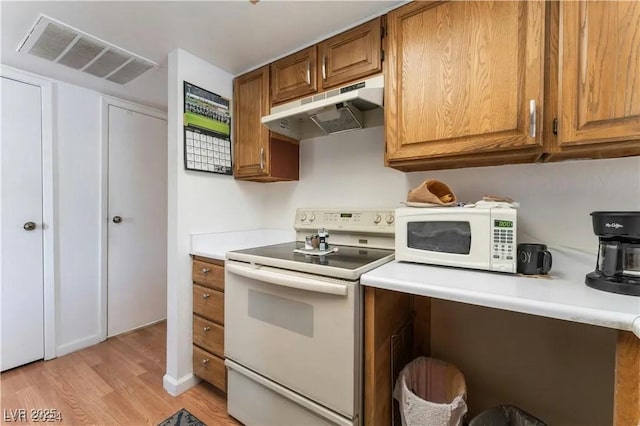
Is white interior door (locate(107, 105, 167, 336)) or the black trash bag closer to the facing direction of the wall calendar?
the black trash bag

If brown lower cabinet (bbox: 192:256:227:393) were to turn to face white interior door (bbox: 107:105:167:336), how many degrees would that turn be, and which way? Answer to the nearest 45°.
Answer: approximately 90° to its right

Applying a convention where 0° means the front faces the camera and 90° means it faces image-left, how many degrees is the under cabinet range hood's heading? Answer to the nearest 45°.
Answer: approximately 45°

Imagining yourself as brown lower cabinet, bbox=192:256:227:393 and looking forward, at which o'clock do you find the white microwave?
The white microwave is roughly at 9 o'clock from the brown lower cabinet.

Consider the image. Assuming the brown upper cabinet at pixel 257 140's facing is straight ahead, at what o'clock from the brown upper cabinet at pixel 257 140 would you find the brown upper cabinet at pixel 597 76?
the brown upper cabinet at pixel 597 76 is roughly at 9 o'clock from the brown upper cabinet at pixel 257 140.

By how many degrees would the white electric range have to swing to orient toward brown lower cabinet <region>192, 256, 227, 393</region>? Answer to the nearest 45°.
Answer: approximately 90° to its right

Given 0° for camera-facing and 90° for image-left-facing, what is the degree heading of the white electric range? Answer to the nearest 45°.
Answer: approximately 45°

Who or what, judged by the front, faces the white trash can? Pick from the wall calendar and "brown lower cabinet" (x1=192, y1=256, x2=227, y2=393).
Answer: the wall calendar
